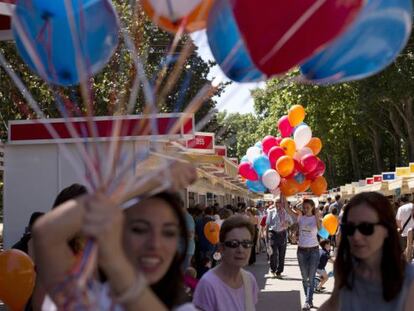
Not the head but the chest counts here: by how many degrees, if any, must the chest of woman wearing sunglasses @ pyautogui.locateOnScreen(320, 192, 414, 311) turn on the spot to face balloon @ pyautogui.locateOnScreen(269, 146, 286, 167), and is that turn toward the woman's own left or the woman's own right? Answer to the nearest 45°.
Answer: approximately 135° to the woman's own right

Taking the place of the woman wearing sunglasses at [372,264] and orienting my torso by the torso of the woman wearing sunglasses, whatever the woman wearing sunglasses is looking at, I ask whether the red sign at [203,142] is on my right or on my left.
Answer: on my right

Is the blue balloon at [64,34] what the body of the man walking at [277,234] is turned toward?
yes
